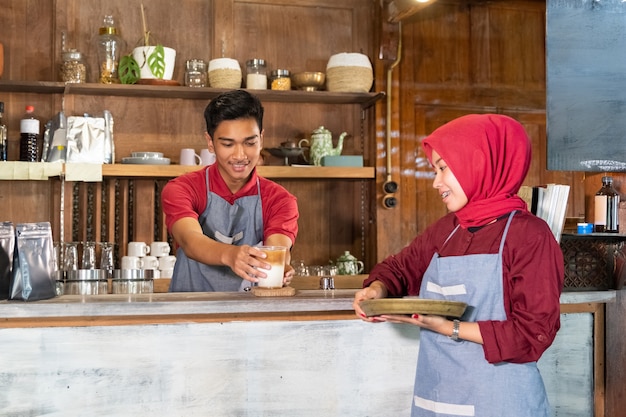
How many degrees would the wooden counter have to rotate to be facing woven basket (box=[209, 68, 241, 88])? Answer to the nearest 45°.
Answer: approximately 180°

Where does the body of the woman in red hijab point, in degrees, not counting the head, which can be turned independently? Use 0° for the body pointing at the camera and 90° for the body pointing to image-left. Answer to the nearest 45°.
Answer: approximately 45°

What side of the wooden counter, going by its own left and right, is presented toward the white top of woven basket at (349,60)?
back

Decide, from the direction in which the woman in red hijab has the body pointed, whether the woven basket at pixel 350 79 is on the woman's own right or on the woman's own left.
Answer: on the woman's own right

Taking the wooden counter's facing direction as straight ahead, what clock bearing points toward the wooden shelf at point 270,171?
The wooden shelf is roughly at 6 o'clock from the wooden counter.

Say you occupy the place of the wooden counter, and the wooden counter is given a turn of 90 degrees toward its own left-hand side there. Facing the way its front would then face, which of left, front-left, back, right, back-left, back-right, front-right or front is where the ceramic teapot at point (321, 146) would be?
left

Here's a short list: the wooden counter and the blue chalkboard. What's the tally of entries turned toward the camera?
2

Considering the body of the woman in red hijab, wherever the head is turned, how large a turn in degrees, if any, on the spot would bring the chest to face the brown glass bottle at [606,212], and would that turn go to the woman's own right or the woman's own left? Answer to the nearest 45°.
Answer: approximately 180°

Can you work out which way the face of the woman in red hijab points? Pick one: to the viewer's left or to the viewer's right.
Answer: to the viewer's left

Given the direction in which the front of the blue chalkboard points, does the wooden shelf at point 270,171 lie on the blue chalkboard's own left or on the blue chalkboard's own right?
on the blue chalkboard's own right
